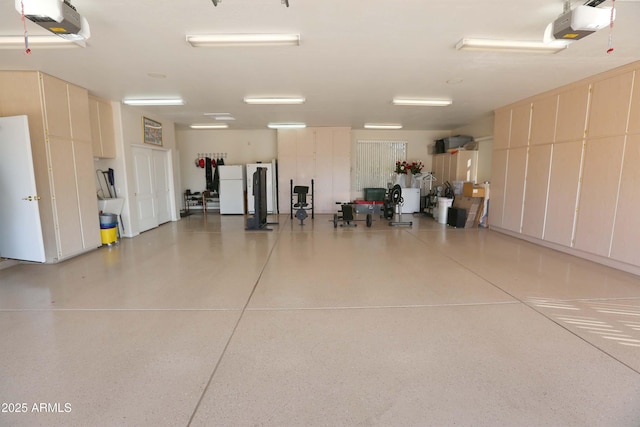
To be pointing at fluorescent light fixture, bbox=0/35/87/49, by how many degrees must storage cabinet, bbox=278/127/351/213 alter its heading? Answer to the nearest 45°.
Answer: approximately 45° to its right

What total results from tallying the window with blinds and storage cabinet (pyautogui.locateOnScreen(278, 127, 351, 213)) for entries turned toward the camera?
2

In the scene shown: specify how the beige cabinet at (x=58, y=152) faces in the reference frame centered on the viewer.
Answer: facing the viewer and to the right of the viewer

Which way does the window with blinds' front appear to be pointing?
toward the camera

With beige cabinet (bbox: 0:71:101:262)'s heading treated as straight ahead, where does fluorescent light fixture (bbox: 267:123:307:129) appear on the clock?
The fluorescent light fixture is roughly at 10 o'clock from the beige cabinet.

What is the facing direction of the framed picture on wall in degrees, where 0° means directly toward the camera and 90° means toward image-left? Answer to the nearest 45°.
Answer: approximately 315°

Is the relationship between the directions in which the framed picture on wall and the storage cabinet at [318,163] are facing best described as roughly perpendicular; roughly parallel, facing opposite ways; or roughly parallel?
roughly perpendicular

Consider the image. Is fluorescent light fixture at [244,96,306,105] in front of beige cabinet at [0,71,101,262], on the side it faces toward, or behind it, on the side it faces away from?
in front

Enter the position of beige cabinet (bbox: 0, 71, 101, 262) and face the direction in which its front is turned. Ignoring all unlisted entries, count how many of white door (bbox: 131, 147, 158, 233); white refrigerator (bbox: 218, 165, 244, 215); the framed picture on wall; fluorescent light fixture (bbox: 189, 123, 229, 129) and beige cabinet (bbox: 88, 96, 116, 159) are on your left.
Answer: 5

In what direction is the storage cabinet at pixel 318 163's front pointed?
toward the camera

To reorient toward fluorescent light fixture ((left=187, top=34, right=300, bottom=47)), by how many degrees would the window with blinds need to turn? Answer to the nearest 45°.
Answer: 0° — it already faces it

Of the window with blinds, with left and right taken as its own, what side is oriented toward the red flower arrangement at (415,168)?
left

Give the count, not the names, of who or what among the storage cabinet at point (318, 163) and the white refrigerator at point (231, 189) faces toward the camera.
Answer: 2

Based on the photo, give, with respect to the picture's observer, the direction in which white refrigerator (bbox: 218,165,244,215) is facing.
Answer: facing the viewer

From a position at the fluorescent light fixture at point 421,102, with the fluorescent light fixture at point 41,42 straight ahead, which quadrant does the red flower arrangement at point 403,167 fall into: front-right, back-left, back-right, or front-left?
back-right

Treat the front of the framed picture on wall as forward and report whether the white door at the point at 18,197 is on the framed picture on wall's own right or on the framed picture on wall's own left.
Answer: on the framed picture on wall's own right

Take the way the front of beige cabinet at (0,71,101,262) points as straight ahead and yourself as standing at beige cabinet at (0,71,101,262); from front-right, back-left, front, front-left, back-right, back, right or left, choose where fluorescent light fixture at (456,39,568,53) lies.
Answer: front

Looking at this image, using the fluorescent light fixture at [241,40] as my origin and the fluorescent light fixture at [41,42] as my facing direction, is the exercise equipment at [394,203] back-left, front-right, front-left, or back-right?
back-right

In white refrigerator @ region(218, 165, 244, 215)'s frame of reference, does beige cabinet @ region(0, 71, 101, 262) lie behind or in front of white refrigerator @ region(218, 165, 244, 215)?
in front
